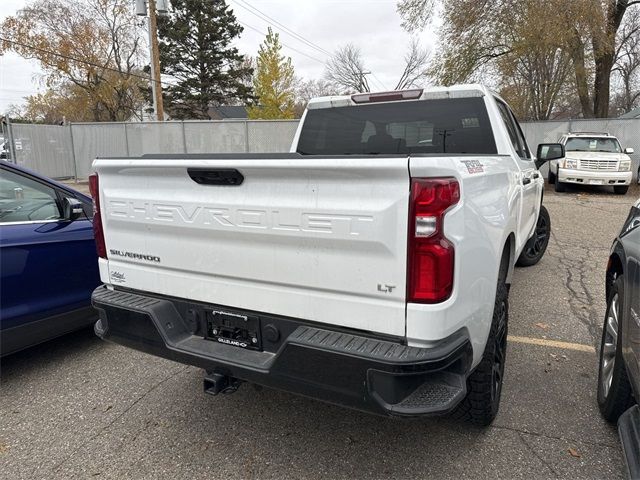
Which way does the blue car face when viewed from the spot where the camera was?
facing away from the viewer and to the right of the viewer

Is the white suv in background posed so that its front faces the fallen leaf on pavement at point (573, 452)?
yes

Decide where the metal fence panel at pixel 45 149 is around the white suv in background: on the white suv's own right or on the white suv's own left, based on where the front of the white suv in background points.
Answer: on the white suv's own right

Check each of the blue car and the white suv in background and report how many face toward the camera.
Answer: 1

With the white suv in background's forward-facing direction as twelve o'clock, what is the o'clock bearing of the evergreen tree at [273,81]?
The evergreen tree is roughly at 4 o'clock from the white suv in background.

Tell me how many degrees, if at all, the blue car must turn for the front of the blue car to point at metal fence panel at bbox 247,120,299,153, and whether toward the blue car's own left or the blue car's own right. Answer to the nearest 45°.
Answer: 0° — it already faces it

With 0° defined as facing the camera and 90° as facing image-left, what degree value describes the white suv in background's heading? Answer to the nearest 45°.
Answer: approximately 0°

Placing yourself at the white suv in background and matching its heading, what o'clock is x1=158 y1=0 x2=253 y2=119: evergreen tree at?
The evergreen tree is roughly at 4 o'clock from the white suv in background.

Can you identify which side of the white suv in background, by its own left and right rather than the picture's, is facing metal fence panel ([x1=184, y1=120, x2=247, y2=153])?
right

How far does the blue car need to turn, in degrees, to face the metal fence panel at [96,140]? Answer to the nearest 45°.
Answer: approximately 45° to its left

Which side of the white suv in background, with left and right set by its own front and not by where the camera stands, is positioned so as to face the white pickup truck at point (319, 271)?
front

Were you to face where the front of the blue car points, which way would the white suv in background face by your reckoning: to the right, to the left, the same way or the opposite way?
the opposite way

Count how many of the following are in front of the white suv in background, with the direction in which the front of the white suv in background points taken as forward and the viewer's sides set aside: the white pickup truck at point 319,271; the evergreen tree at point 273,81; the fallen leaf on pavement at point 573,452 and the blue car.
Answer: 3

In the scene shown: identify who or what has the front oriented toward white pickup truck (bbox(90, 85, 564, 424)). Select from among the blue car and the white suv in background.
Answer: the white suv in background

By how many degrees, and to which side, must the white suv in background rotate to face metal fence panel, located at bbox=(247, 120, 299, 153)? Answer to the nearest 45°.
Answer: approximately 90° to its right

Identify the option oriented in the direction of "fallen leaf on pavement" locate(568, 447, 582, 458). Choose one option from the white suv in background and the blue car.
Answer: the white suv in background

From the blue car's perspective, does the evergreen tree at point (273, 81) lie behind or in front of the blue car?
in front

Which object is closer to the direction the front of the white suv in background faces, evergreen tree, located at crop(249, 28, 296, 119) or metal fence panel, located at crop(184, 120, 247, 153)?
the metal fence panel
